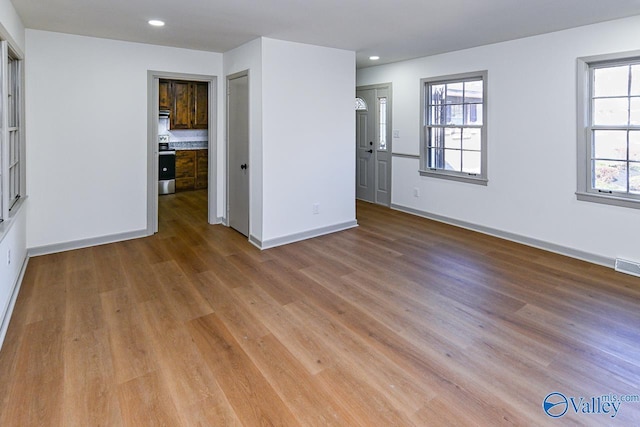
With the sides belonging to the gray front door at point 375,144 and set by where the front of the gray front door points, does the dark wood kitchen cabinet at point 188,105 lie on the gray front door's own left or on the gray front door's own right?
on the gray front door's own right

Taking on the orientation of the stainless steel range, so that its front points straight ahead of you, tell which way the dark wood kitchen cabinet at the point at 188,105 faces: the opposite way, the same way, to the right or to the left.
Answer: the same way

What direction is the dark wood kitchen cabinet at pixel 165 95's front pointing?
toward the camera

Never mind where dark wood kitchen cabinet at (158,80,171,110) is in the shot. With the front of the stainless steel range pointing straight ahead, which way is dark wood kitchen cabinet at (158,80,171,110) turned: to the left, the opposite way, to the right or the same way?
the same way

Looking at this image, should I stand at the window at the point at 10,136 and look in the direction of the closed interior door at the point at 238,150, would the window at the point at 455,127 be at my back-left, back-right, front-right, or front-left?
front-right

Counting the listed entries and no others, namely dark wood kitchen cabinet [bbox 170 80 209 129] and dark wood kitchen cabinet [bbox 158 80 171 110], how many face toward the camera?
2

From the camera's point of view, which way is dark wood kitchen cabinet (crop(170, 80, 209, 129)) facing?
toward the camera

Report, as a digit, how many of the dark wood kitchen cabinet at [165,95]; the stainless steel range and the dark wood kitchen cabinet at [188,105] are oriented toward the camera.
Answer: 3

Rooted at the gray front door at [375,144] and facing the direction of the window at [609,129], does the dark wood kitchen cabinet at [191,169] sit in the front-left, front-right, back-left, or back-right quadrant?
back-right

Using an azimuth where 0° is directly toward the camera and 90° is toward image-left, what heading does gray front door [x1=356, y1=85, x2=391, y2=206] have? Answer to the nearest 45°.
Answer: approximately 45°
